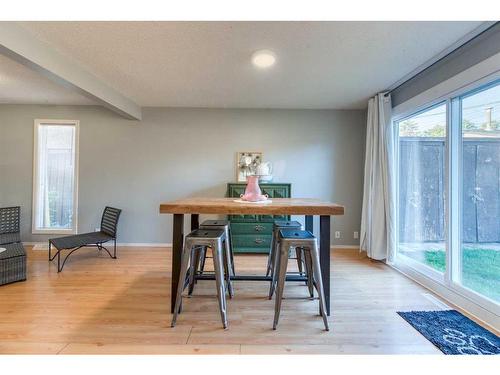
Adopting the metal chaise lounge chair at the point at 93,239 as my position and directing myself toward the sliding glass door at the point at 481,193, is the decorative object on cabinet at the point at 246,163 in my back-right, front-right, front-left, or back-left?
front-left

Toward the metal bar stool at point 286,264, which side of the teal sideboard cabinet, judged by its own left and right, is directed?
front

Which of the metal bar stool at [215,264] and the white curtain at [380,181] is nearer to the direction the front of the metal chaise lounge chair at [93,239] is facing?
the metal bar stool

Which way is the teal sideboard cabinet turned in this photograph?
toward the camera

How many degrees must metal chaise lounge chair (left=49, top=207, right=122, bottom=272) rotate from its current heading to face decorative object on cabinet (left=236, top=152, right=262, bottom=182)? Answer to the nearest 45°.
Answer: approximately 135° to its left

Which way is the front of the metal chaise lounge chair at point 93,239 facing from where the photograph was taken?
facing the viewer and to the left of the viewer

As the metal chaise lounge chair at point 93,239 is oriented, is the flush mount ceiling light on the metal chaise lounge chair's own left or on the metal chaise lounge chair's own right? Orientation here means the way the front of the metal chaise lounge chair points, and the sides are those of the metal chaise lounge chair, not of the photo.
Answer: on the metal chaise lounge chair's own left

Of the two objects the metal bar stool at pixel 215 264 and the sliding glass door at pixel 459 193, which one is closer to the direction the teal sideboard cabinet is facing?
the metal bar stool

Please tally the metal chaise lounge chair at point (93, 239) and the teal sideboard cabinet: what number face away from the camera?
0

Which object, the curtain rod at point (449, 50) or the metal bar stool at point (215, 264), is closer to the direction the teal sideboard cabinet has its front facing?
the metal bar stool

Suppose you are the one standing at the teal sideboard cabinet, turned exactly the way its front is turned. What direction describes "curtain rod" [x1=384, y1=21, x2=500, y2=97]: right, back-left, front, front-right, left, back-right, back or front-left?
front-left

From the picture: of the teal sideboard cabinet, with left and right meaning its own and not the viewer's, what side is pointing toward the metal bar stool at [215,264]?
front
